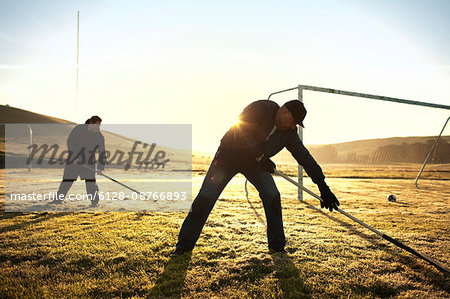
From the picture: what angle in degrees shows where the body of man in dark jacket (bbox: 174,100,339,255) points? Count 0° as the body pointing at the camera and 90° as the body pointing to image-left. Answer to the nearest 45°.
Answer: approximately 315°

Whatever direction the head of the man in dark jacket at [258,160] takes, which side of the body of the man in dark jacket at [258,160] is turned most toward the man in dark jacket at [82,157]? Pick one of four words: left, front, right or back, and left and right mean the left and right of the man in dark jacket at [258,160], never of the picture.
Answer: back
